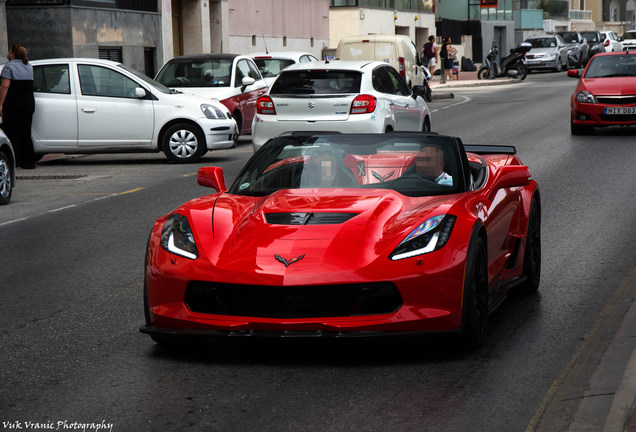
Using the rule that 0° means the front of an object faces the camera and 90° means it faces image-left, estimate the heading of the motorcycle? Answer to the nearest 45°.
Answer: approximately 90°

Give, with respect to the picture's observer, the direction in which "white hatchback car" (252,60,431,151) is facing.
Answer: facing away from the viewer and to the right of the viewer

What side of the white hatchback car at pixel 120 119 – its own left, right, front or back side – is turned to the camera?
right

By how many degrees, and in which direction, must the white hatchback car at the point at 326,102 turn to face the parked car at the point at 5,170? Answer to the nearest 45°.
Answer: approximately 180°

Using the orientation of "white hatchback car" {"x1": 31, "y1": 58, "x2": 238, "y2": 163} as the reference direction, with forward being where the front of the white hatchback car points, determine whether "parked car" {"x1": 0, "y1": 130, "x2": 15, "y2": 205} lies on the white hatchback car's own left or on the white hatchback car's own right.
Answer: on the white hatchback car's own right

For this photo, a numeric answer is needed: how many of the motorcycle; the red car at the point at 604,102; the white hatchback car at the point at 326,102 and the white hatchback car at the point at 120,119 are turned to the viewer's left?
1

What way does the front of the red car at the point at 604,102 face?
toward the camera

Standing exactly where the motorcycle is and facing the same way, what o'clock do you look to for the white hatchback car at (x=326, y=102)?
The white hatchback car is roughly at 9 o'clock from the motorcycle.

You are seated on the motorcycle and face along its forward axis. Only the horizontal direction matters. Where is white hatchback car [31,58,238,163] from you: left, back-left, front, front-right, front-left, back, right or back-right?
left

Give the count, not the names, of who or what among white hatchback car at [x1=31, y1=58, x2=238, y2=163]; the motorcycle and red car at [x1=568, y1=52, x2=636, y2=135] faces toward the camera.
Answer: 1

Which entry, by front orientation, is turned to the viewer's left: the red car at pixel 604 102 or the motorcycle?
the motorcycle

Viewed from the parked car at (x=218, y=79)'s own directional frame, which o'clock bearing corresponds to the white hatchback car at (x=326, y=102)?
The white hatchback car is roughly at 10 o'clock from the parked car.

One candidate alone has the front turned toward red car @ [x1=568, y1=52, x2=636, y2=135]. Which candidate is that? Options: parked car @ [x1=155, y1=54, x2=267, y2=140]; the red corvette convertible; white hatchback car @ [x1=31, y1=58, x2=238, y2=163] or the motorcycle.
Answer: the white hatchback car

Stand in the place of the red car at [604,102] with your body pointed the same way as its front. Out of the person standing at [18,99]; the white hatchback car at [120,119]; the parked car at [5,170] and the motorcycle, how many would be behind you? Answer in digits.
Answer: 1

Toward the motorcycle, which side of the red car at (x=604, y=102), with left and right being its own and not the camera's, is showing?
back

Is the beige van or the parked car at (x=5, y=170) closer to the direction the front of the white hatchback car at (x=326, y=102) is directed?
the beige van

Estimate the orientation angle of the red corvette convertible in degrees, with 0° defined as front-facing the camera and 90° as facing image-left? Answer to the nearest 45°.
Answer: approximately 45°

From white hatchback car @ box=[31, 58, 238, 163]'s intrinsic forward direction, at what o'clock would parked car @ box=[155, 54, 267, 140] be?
The parked car is roughly at 10 o'clock from the white hatchback car.

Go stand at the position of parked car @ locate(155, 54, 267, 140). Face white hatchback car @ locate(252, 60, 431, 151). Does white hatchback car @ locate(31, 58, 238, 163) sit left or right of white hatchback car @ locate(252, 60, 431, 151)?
right
